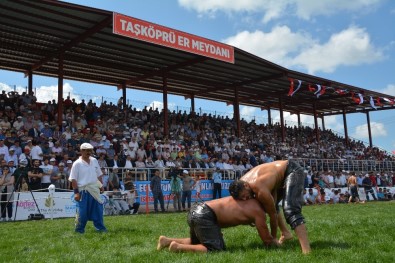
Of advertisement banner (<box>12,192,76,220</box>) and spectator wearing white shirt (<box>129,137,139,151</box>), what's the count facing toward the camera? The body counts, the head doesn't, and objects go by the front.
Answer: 2

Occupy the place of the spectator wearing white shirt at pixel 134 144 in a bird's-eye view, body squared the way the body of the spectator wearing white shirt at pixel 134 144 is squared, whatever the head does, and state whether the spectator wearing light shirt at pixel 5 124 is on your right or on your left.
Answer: on your right

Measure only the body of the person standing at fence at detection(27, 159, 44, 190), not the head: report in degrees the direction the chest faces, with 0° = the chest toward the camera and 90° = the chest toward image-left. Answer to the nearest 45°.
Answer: approximately 0°

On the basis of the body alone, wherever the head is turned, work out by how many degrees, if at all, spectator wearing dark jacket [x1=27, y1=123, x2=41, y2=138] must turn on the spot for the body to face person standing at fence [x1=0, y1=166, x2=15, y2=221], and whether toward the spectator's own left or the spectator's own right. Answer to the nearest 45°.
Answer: approximately 45° to the spectator's own right

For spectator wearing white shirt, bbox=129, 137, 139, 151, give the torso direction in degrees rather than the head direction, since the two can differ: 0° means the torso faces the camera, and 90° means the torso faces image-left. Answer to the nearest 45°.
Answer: approximately 0°
